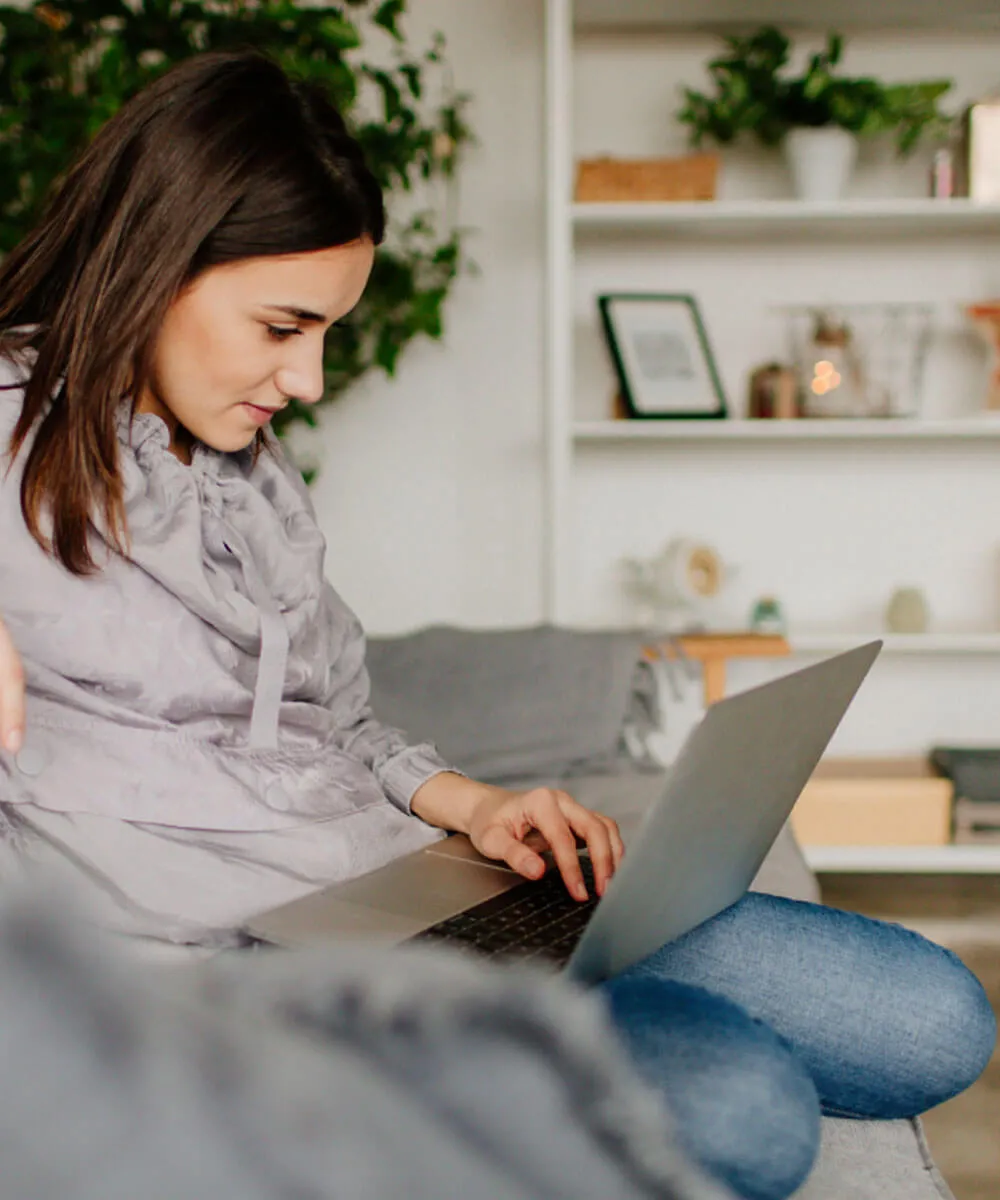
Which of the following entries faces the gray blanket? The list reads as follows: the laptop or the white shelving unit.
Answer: the white shelving unit

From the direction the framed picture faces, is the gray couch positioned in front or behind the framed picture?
in front

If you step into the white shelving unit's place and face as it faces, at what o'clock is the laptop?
The laptop is roughly at 12 o'clock from the white shelving unit.

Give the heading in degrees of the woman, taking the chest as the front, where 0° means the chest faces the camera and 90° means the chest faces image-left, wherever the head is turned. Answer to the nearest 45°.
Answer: approximately 315°

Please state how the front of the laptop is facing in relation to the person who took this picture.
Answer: facing away from the viewer and to the left of the viewer

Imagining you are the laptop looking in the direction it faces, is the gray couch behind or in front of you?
in front

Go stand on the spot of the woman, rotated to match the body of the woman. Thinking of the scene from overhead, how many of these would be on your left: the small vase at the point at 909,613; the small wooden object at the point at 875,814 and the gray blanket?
2

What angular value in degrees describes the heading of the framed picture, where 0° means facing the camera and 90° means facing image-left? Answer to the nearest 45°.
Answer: approximately 0°

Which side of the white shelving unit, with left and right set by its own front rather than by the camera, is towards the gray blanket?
front
